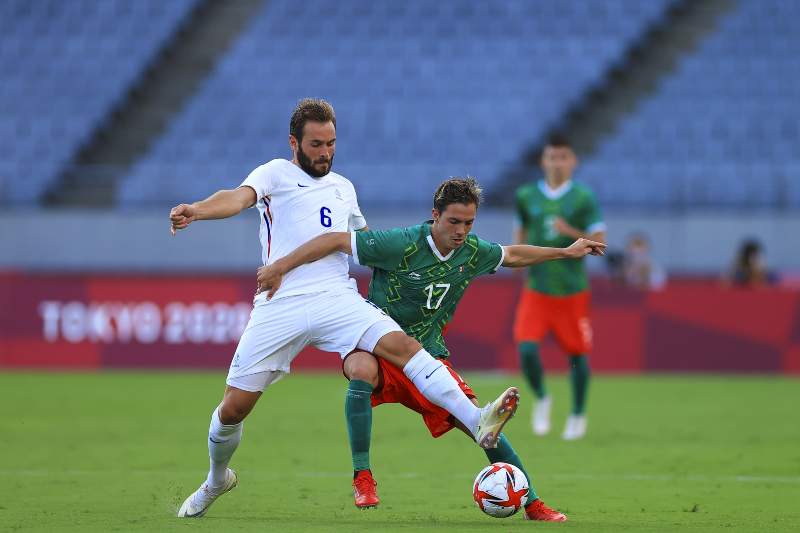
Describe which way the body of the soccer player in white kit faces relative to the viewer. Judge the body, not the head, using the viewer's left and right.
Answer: facing the viewer and to the right of the viewer

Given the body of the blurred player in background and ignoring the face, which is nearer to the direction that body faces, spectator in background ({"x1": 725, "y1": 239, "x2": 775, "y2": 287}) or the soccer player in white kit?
the soccer player in white kit

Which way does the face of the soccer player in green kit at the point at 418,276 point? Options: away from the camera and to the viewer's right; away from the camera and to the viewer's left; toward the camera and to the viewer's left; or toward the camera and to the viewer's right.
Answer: toward the camera and to the viewer's right

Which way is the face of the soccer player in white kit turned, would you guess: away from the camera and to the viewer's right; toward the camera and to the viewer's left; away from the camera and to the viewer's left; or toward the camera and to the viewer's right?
toward the camera and to the viewer's right

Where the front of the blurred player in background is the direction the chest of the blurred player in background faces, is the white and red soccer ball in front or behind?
in front

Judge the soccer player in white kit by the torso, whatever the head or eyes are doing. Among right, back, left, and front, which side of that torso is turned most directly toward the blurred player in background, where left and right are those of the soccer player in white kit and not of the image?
back

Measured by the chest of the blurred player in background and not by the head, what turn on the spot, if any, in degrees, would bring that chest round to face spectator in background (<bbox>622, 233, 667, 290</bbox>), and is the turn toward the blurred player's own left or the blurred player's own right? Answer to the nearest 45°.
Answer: approximately 180°

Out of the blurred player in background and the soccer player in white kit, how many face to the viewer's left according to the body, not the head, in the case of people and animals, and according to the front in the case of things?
0

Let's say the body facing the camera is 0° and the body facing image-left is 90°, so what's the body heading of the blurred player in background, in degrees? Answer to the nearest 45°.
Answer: approximately 0°

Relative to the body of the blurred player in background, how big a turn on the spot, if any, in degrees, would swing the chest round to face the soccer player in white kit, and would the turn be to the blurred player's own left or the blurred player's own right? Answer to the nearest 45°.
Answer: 0° — they already face them
